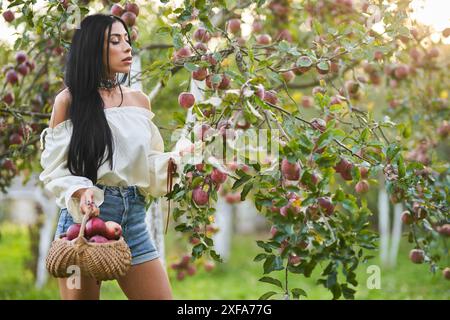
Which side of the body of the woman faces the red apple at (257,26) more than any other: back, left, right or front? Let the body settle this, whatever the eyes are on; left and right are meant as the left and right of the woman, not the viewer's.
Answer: left

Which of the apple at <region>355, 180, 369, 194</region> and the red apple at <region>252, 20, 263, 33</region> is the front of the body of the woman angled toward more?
the apple

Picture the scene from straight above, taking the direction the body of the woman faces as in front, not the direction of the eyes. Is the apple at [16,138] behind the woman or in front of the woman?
behind

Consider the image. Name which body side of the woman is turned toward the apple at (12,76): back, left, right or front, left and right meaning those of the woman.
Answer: back

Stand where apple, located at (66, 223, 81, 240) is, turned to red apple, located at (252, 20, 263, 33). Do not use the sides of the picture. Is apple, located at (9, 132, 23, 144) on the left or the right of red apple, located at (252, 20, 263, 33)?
left

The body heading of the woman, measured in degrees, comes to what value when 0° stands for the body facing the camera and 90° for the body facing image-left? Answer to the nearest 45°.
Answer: approximately 315°
